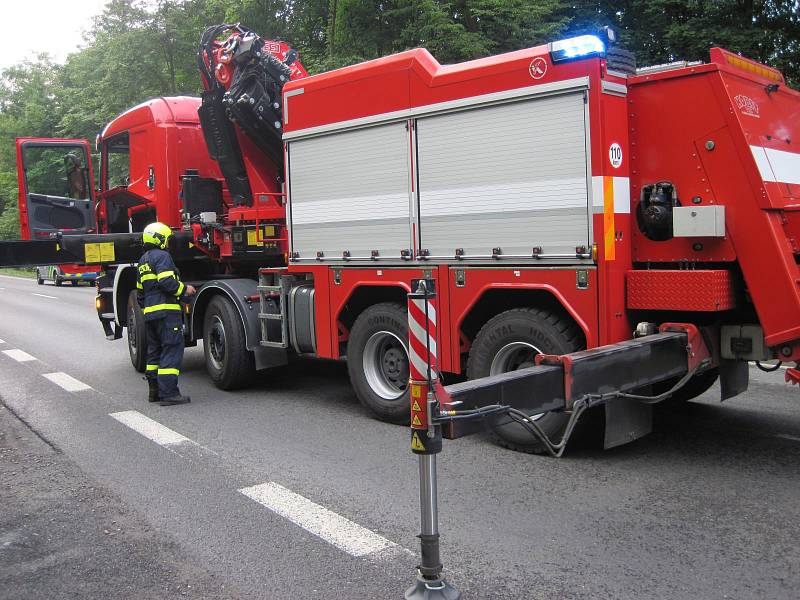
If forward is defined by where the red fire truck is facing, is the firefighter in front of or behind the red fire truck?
in front

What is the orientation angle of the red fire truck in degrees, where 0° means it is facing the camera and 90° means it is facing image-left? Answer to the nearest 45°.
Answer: approximately 135°
